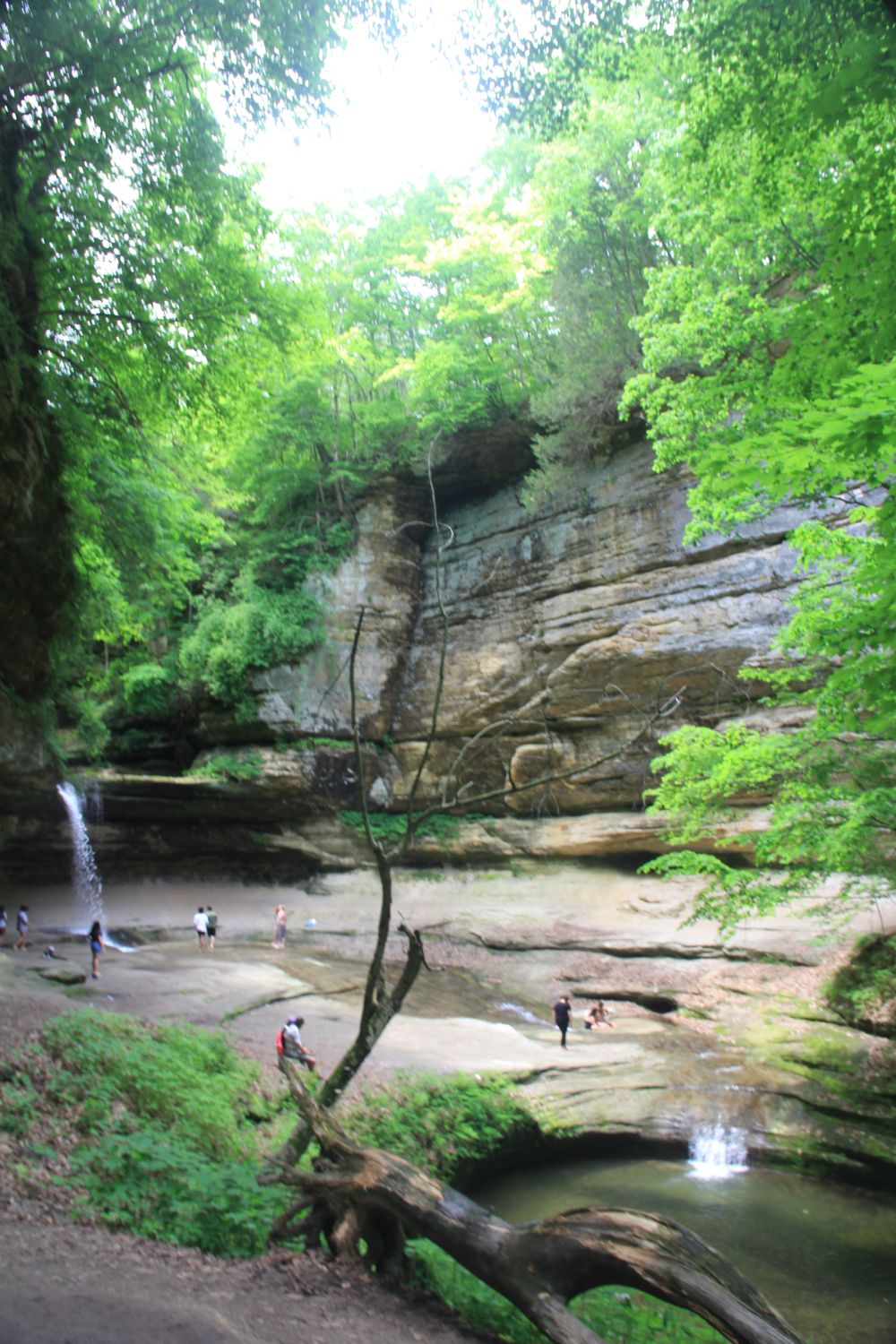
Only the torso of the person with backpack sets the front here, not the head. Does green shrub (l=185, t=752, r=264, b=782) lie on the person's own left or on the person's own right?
on the person's own left

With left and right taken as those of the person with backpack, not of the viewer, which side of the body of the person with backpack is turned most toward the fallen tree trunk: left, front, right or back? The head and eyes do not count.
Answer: right

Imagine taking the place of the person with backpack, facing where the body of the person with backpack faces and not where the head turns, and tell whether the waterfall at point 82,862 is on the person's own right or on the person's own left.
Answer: on the person's own left

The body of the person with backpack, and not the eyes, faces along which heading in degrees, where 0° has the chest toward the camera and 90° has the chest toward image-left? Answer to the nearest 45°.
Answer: approximately 270°

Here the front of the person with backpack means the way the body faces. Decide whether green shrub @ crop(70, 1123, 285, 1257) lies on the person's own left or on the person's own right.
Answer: on the person's own right

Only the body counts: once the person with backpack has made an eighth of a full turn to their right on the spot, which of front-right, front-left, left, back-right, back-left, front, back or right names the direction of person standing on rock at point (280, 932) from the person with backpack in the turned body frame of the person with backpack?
back-left

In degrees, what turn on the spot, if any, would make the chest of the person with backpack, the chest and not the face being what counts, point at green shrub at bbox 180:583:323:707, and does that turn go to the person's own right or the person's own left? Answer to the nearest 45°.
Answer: approximately 90° to the person's own left

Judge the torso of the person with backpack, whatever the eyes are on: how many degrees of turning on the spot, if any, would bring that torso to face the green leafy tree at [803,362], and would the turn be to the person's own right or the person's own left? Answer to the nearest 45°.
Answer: approximately 45° to the person's own right
